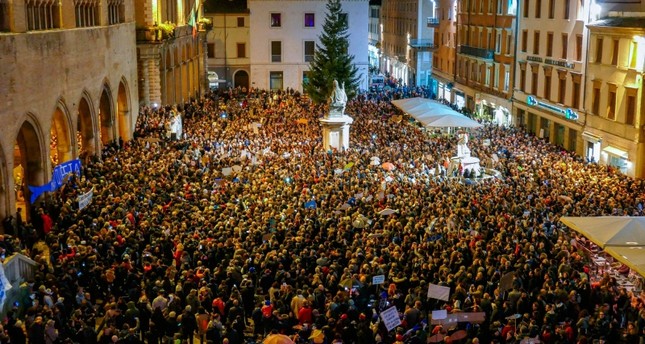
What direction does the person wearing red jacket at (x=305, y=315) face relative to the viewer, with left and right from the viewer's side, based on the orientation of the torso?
facing away from the viewer

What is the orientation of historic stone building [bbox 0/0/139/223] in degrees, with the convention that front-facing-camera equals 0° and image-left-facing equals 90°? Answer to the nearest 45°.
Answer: approximately 315°

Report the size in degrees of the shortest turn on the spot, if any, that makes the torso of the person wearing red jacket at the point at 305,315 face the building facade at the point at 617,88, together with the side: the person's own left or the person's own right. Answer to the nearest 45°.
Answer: approximately 45° to the person's own right

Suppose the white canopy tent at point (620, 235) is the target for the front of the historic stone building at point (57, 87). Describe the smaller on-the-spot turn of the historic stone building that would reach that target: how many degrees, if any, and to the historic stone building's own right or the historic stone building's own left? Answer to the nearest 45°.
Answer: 0° — it already faces it

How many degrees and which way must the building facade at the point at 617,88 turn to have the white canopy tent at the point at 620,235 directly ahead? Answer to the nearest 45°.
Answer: approximately 45° to its left

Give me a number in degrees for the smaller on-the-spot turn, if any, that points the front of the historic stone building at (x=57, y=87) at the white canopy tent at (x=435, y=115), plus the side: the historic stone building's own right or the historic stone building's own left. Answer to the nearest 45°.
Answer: approximately 45° to the historic stone building's own left

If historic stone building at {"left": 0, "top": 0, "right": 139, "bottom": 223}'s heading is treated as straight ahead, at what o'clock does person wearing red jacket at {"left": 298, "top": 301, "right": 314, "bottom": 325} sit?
The person wearing red jacket is roughly at 1 o'clock from the historic stone building.

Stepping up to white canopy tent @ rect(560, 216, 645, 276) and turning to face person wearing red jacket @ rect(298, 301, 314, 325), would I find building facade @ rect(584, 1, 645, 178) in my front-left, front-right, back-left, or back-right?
back-right

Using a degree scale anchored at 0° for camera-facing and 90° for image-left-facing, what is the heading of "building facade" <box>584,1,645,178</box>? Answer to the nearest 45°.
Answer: approximately 45°

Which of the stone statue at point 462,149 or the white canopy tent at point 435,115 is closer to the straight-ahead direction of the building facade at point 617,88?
the stone statue

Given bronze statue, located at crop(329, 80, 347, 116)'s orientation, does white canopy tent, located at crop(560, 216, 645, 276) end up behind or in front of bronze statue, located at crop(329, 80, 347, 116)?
in front

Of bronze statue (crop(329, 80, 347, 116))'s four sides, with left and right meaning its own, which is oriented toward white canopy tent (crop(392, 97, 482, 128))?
left

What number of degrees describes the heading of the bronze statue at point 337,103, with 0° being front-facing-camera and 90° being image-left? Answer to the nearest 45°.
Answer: approximately 0°
